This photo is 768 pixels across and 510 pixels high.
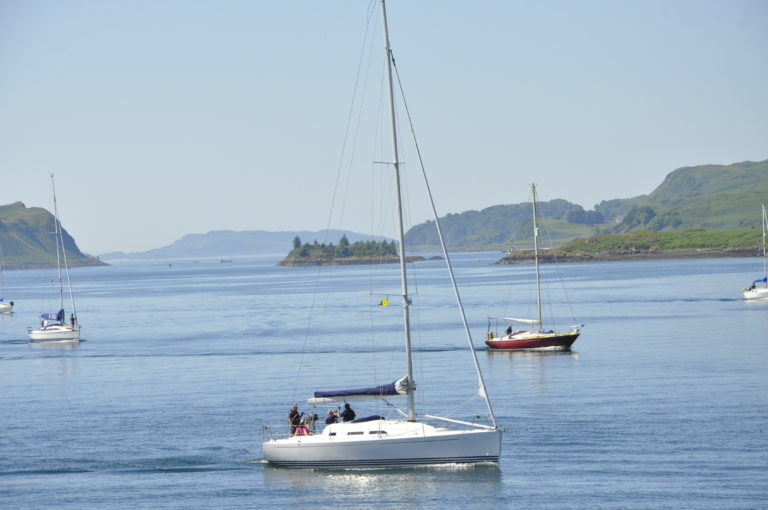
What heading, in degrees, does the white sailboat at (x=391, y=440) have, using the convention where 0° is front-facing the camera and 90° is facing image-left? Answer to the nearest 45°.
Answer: approximately 270°

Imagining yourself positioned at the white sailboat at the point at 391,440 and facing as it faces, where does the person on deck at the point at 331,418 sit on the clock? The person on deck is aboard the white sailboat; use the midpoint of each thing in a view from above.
The person on deck is roughly at 7 o'clock from the white sailboat.
